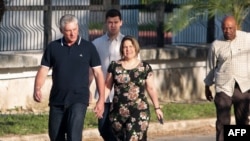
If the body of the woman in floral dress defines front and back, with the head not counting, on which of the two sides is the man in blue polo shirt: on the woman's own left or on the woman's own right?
on the woman's own right

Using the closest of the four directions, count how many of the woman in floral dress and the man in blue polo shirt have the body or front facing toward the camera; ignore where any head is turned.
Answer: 2

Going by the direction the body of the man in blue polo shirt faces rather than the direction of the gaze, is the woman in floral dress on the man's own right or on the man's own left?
on the man's own left

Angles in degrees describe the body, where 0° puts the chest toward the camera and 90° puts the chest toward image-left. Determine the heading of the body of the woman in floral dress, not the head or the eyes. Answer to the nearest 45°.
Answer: approximately 0°

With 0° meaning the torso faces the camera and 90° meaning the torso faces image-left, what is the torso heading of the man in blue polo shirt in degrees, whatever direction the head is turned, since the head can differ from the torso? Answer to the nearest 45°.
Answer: approximately 0°
